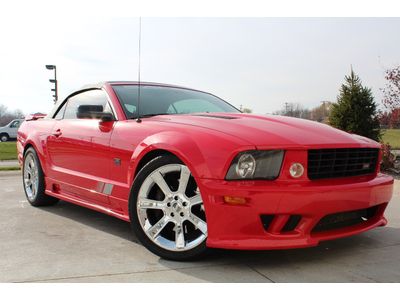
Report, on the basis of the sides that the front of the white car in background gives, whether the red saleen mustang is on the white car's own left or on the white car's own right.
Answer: on the white car's own left

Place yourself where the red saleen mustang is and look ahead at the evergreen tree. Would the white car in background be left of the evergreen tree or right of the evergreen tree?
left

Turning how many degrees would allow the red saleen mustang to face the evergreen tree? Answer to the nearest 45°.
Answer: approximately 90° to its left

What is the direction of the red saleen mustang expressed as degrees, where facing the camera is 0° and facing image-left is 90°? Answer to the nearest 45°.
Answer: approximately 315°

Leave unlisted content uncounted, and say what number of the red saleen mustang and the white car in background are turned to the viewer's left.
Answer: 1

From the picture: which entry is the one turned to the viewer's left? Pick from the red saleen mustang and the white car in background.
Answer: the white car in background

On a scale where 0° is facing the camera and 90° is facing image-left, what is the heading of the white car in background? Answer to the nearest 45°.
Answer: approximately 90°

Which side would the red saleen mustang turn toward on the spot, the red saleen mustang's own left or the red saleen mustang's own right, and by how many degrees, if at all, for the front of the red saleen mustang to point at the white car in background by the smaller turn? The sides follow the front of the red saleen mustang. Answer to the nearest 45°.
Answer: approximately 180°
